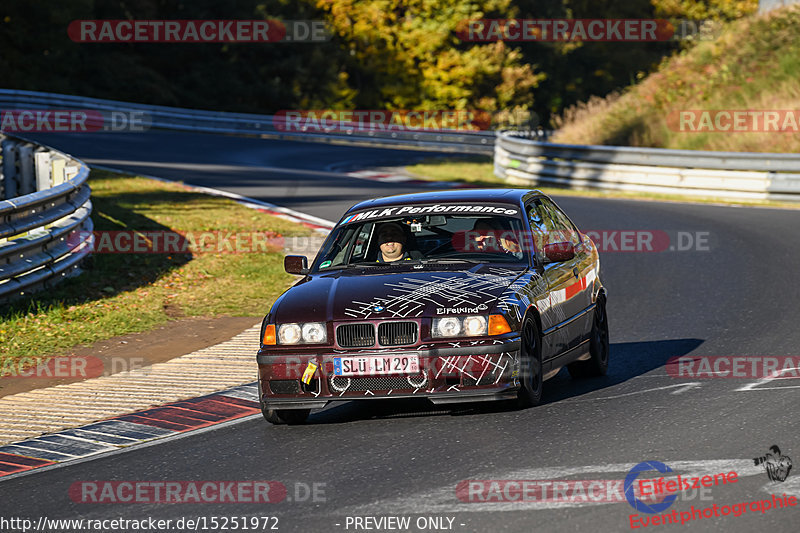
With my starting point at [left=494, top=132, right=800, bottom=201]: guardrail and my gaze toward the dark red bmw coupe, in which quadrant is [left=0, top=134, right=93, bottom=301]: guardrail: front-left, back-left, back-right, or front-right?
front-right

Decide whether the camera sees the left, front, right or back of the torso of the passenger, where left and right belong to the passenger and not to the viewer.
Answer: front

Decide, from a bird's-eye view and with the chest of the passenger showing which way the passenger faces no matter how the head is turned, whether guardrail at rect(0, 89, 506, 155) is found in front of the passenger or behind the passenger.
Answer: behind

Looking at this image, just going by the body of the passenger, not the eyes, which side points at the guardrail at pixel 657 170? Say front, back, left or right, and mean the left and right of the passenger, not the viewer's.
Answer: back
